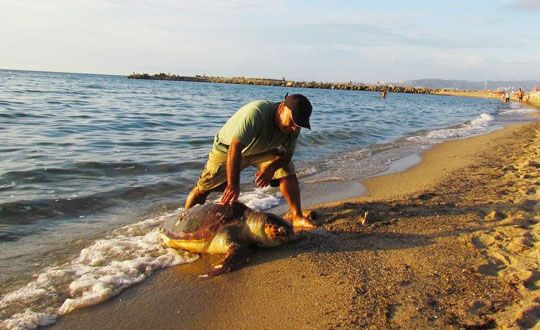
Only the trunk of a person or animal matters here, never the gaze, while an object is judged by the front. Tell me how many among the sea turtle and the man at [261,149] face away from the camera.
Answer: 0

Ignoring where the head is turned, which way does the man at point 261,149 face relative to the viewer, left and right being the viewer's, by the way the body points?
facing the viewer and to the right of the viewer

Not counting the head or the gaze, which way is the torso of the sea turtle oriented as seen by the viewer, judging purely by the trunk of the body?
to the viewer's right
